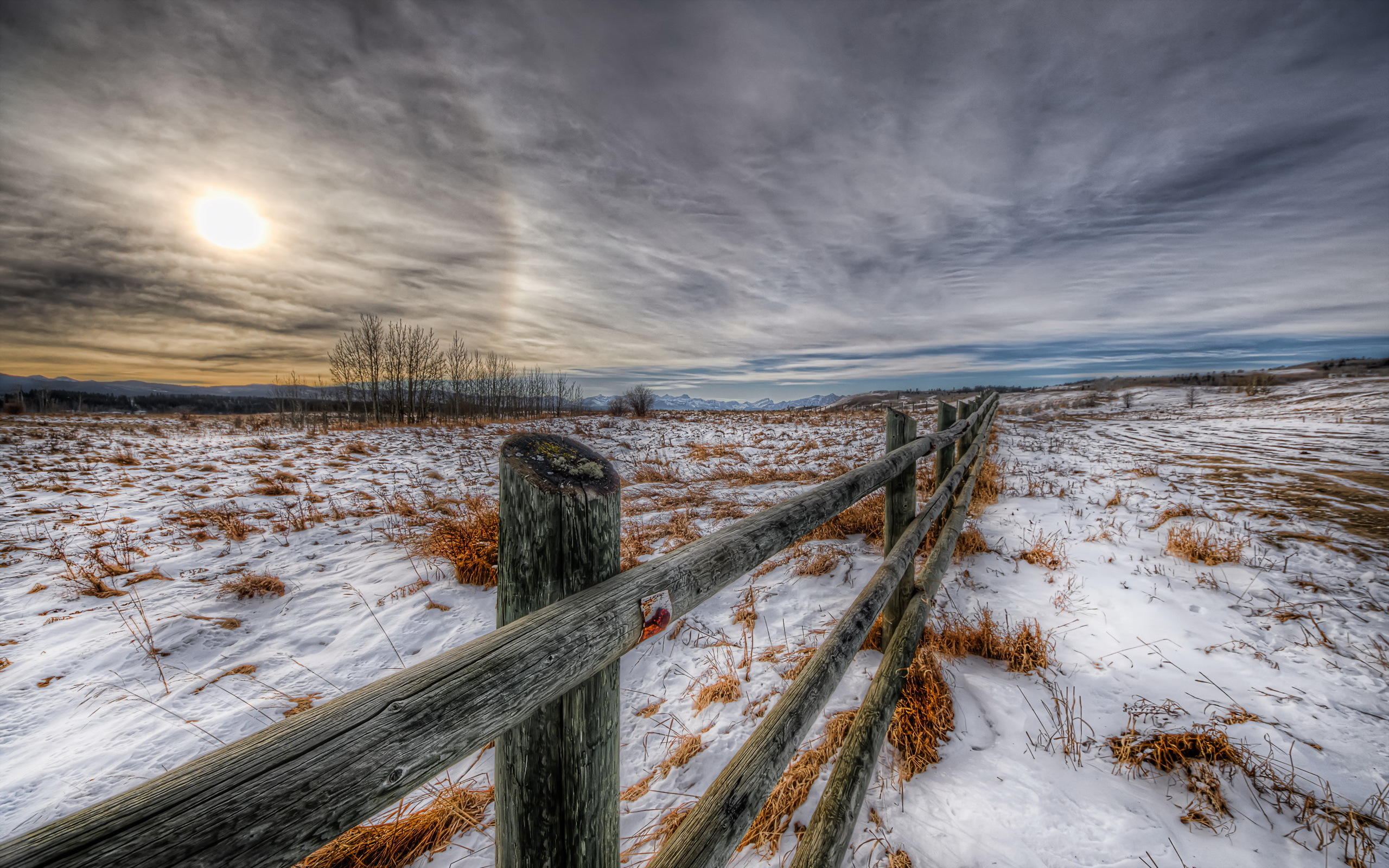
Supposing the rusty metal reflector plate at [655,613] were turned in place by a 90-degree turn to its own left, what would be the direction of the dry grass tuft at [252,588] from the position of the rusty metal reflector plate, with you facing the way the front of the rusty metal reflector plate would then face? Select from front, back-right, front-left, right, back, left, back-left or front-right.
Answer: left

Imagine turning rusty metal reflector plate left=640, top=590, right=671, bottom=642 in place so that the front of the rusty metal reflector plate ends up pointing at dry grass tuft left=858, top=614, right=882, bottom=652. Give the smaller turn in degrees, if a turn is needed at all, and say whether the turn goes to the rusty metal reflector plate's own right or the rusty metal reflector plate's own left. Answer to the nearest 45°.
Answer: approximately 90° to the rusty metal reflector plate's own left

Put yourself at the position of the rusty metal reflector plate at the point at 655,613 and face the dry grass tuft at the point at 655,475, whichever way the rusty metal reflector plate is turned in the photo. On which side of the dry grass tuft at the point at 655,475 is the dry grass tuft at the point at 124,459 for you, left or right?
left

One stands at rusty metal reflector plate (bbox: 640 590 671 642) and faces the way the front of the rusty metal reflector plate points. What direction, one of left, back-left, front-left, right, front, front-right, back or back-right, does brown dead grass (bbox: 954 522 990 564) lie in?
left

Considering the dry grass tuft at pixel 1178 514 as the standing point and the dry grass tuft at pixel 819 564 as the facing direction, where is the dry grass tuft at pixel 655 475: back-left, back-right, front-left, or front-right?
front-right

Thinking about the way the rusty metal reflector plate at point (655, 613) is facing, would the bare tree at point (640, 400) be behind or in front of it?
behind

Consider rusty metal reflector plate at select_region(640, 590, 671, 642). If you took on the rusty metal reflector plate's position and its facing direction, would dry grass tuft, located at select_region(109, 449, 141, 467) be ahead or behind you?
behind

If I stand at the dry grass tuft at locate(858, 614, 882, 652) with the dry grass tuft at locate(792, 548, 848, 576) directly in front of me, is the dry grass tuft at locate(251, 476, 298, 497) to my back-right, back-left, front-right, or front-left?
front-left

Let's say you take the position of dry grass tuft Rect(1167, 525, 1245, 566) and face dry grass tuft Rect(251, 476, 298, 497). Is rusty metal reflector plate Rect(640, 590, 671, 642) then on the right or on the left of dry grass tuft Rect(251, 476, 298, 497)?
left

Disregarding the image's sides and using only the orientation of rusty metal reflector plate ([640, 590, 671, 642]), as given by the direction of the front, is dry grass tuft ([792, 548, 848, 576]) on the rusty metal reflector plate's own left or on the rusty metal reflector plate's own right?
on the rusty metal reflector plate's own left

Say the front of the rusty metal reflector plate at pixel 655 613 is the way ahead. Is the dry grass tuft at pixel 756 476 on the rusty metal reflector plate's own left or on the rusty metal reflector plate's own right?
on the rusty metal reflector plate's own left

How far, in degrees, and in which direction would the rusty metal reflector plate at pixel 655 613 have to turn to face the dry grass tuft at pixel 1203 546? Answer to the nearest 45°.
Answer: approximately 90° to its left

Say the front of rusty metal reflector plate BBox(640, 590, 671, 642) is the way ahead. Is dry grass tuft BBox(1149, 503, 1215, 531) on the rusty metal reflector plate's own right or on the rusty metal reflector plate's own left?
on the rusty metal reflector plate's own left

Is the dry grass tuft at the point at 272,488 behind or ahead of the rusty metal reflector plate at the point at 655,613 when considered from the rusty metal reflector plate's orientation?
behind

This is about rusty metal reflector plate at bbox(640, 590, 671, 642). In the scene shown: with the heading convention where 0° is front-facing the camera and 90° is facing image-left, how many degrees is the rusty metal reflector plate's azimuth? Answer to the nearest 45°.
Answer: approximately 315°
